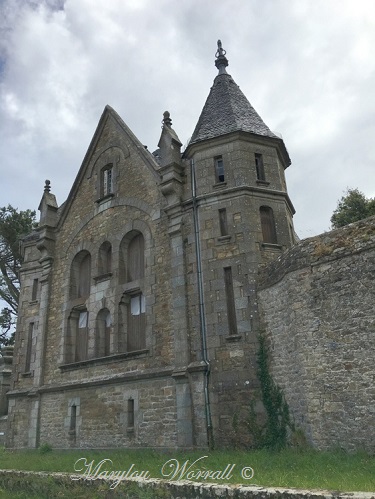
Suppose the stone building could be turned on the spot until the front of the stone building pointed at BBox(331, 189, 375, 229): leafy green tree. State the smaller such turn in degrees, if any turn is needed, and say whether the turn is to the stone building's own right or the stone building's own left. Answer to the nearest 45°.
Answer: approximately 180°

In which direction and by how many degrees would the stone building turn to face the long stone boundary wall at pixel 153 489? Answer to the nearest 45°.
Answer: approximately 45° to its left

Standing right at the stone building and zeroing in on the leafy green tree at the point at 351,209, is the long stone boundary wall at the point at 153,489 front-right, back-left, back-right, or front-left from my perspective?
back-right

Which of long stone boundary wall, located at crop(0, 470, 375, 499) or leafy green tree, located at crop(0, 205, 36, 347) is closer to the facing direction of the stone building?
the long stone boundary wall

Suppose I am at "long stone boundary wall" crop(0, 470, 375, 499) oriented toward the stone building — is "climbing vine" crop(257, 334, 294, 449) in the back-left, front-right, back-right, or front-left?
front-right

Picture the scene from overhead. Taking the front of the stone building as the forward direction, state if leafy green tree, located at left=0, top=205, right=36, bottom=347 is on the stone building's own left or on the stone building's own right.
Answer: on the stone building's own right

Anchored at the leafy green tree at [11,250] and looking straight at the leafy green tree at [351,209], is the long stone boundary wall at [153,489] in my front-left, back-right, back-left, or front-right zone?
front-right

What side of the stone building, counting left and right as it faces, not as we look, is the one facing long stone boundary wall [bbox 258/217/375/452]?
left
